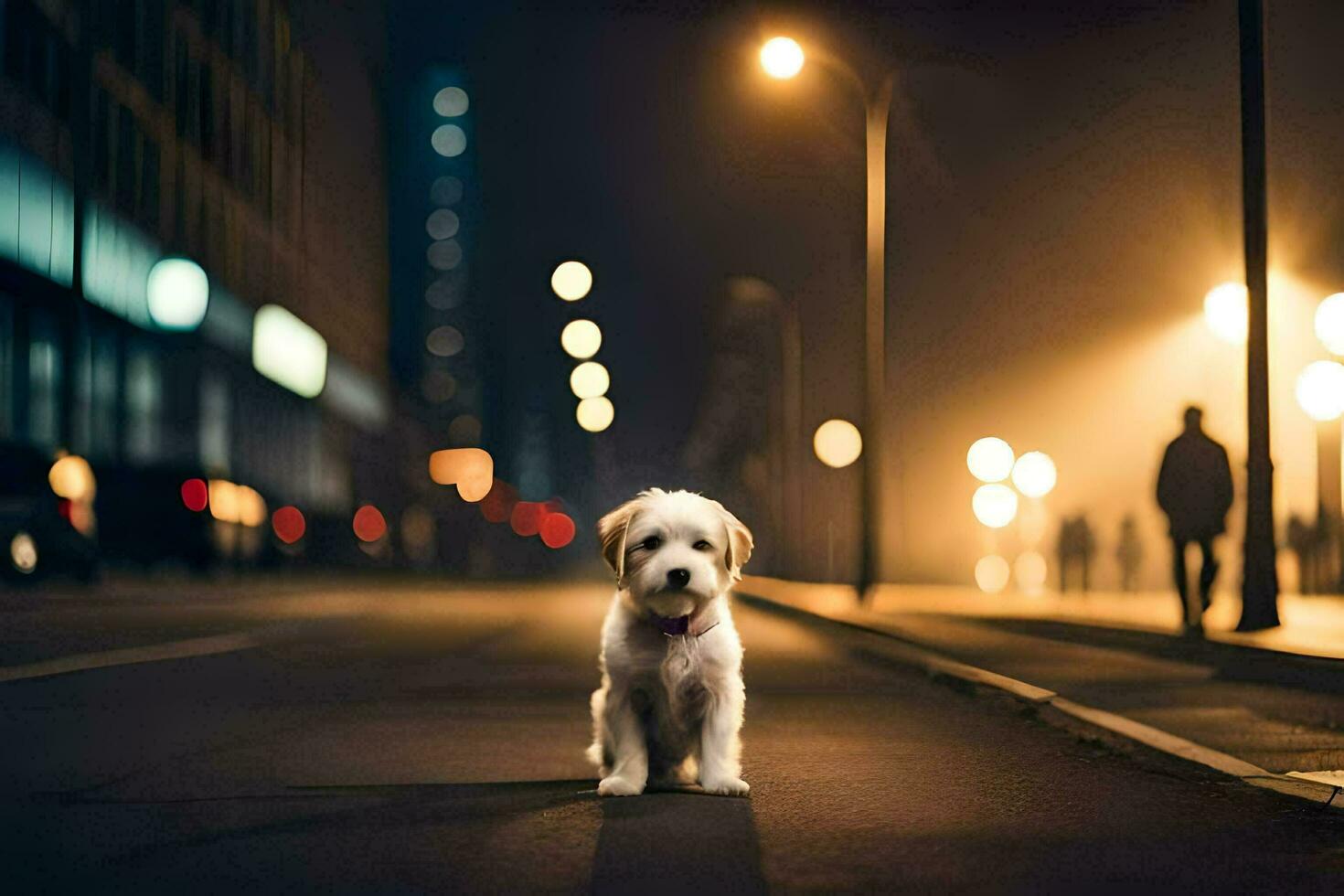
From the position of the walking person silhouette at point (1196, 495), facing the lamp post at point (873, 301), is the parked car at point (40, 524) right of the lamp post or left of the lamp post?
left

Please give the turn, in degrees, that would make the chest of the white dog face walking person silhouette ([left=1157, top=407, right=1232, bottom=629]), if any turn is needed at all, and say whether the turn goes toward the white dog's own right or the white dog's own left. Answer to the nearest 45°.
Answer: approximately 135° to the white dog's own left

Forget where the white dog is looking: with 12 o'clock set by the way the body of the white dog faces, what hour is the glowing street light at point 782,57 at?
The glowing street light is roughly at 6 o'clock from the white dog.

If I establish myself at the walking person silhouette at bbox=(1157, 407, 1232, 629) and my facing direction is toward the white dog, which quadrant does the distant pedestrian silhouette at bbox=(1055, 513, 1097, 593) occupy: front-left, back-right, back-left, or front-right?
back-right

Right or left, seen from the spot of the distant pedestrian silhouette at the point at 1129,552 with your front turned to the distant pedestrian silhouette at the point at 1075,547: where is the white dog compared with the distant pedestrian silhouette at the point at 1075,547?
left

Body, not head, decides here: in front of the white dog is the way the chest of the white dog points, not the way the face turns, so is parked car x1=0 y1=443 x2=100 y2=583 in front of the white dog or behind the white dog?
behind

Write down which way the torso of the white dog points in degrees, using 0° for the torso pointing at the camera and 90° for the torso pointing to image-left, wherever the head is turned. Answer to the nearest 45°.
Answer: approximately 0°

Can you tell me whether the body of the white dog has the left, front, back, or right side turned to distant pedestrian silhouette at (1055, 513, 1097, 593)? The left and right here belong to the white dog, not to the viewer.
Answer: back
